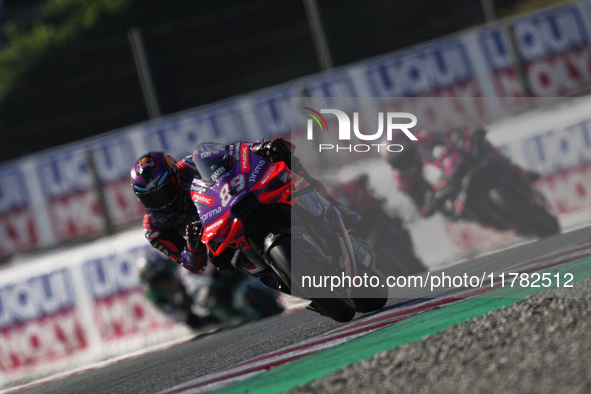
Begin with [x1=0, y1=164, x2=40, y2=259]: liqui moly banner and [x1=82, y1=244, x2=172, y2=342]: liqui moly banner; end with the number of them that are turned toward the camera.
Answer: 2

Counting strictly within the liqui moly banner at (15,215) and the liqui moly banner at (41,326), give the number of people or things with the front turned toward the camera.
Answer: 2

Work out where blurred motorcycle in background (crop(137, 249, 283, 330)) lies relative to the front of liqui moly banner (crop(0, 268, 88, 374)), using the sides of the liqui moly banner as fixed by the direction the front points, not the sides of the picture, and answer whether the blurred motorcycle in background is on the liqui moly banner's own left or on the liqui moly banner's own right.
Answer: on the liqui moly banner's own left

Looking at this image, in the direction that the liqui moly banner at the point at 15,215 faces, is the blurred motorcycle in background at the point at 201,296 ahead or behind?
ahead

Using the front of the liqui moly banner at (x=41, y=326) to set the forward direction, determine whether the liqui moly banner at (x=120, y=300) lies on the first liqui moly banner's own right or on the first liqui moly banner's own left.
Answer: on the first liqui moly banner's own left

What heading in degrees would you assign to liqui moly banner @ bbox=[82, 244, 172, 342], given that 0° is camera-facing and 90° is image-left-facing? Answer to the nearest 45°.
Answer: approximately 0°

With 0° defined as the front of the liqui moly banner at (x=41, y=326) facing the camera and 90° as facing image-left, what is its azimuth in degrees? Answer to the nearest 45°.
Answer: approximately 0°

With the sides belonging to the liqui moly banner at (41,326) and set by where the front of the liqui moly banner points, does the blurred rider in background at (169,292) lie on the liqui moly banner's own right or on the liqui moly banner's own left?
on the liqui moly banner's own left

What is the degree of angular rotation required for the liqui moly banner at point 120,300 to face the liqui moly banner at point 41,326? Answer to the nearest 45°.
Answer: approximately 90° to its right
